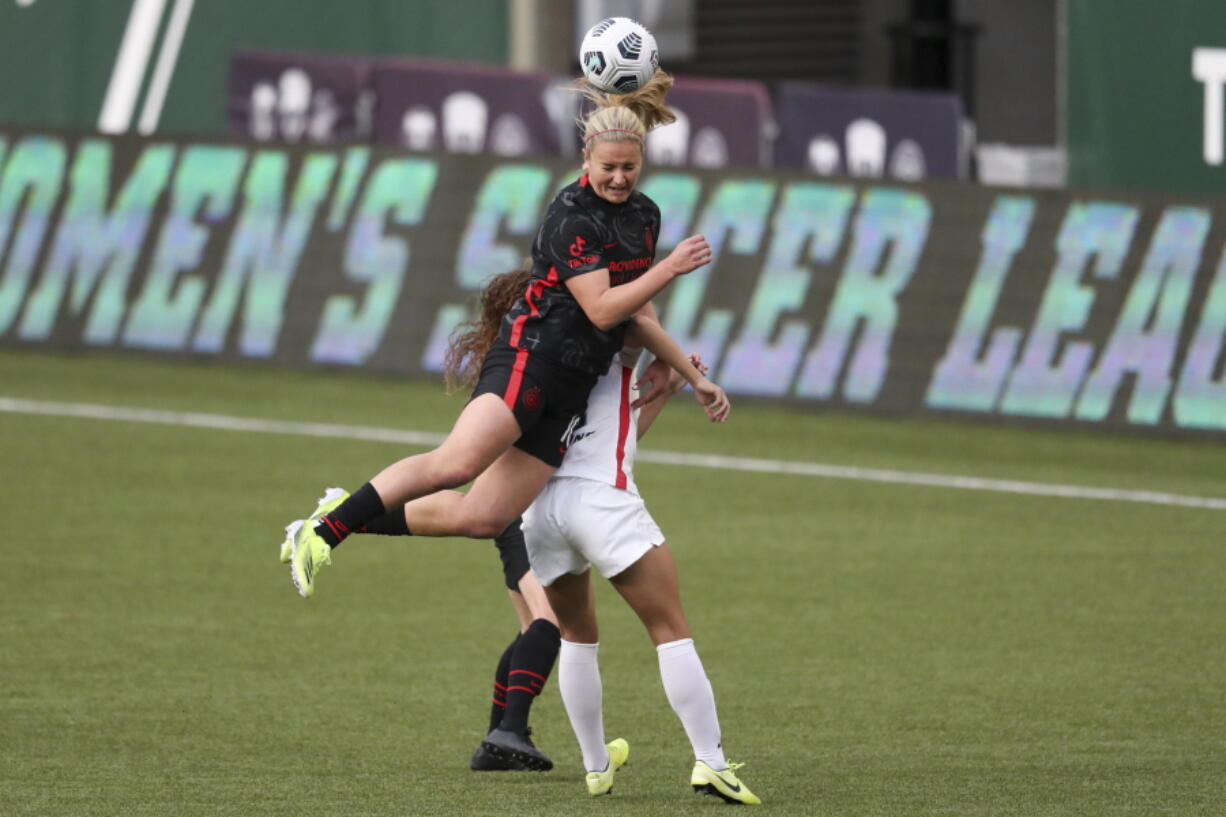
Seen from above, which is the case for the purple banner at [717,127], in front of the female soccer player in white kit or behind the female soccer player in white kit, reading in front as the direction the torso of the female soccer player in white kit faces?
in front

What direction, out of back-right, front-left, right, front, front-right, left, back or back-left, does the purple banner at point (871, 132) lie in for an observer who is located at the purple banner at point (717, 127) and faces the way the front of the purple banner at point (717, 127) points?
left

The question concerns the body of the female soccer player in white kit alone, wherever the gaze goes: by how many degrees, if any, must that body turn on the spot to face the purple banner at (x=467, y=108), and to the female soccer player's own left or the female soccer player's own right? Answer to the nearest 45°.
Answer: approximately 45° to the female soccer player's own left

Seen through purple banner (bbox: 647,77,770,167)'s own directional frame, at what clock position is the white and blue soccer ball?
The white and blue soccer ball is roughly at 12 o'clock from the purple banner.

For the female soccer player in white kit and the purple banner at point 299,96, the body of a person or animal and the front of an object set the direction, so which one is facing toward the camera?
the purple banner

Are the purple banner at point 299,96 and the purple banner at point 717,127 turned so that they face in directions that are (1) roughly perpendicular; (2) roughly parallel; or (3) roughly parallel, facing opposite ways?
roughly parallel

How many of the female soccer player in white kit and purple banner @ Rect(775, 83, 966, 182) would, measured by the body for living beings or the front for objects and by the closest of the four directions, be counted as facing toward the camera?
1

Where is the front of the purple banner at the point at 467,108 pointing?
toward the camera

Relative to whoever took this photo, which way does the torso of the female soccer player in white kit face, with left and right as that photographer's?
facing away from the viewer and to the right of the viewer

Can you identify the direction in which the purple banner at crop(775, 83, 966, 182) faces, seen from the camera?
facing the viewer

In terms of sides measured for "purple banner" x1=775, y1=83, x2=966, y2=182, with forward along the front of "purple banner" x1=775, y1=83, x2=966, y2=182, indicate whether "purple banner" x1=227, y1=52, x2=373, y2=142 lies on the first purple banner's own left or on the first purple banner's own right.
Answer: on the first purple banner's own right

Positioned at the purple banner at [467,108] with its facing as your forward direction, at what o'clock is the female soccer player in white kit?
The female soccer player in white kit is roughly at 12 o'clock from the purple banner.

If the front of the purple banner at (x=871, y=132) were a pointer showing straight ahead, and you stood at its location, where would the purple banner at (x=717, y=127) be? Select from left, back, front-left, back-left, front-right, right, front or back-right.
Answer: right

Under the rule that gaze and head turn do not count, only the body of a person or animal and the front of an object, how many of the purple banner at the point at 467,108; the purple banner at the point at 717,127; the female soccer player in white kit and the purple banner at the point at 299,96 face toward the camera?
3

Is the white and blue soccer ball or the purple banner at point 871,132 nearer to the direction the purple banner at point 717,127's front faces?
the white and blue soccer ball

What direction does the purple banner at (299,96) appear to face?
toward the camera

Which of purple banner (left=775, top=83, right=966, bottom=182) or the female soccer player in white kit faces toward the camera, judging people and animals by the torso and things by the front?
the purple banner

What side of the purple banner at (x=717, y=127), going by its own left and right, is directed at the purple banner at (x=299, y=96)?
right

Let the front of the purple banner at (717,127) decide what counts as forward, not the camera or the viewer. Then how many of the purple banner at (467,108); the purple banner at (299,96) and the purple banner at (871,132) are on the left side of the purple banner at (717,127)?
1
